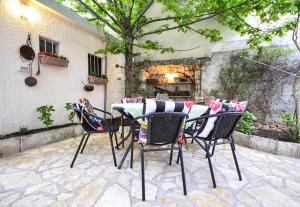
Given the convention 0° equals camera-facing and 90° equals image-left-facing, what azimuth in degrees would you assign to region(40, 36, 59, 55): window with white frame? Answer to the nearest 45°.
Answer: approximately 315°

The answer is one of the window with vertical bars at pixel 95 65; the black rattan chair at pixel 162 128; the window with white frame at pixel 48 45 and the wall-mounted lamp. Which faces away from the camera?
the black rattan chair

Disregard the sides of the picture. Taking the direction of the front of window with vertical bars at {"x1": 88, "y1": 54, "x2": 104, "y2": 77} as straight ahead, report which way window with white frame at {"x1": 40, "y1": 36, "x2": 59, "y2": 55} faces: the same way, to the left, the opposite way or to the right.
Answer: the same way

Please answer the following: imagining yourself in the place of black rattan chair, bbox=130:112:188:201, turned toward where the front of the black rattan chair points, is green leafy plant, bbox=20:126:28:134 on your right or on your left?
on your left

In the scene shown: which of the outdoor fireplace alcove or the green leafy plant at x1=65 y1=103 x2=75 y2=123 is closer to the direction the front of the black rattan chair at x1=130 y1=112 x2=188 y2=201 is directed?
the outdoor fireplace alcove

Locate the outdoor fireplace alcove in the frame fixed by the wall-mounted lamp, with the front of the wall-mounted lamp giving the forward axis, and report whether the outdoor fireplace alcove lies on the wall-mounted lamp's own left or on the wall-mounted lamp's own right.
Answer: on the wall-mounted lamp's own left

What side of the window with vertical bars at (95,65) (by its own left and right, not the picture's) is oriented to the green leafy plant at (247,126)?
front

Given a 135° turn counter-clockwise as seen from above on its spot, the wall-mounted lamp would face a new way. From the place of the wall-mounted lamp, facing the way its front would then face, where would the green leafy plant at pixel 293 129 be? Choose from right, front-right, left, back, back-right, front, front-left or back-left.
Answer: back-right

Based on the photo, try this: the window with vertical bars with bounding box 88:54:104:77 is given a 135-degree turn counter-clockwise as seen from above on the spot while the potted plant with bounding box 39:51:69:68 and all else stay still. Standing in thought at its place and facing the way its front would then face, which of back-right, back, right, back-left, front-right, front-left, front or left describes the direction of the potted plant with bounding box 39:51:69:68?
back-left

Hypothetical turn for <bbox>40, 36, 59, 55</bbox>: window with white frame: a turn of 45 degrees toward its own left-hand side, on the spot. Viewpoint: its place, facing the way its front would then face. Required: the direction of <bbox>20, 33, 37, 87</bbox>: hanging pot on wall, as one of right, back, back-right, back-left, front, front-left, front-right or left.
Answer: back-right

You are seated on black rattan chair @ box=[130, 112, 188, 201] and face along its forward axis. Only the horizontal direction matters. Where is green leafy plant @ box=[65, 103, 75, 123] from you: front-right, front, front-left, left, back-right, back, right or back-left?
front-left

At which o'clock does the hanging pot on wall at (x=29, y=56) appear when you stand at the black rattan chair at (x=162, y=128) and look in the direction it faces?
The hanging pot on wall is roughly at 10 o'clock from the black rattan chair.

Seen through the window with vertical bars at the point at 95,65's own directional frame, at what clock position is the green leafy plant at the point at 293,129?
The green leafy plant is roughly at 12 o'clock from the window with vertical bars.

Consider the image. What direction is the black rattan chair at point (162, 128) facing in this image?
away from the camera

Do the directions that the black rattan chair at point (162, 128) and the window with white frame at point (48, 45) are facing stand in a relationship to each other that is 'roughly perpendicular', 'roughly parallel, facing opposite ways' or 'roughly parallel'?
roughly perpendicular

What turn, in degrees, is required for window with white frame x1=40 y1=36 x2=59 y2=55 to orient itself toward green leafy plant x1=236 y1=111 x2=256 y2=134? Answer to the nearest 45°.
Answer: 0° — it already faces it

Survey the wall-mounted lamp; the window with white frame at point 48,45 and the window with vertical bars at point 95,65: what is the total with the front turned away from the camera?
0

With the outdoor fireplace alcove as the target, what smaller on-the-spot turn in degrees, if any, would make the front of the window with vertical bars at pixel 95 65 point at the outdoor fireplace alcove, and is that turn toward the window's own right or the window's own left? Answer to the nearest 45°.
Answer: approximately 45° to the window's own left

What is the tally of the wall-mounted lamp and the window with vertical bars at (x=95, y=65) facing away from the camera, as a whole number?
0

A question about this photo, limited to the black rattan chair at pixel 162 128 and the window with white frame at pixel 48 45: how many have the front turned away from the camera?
1
